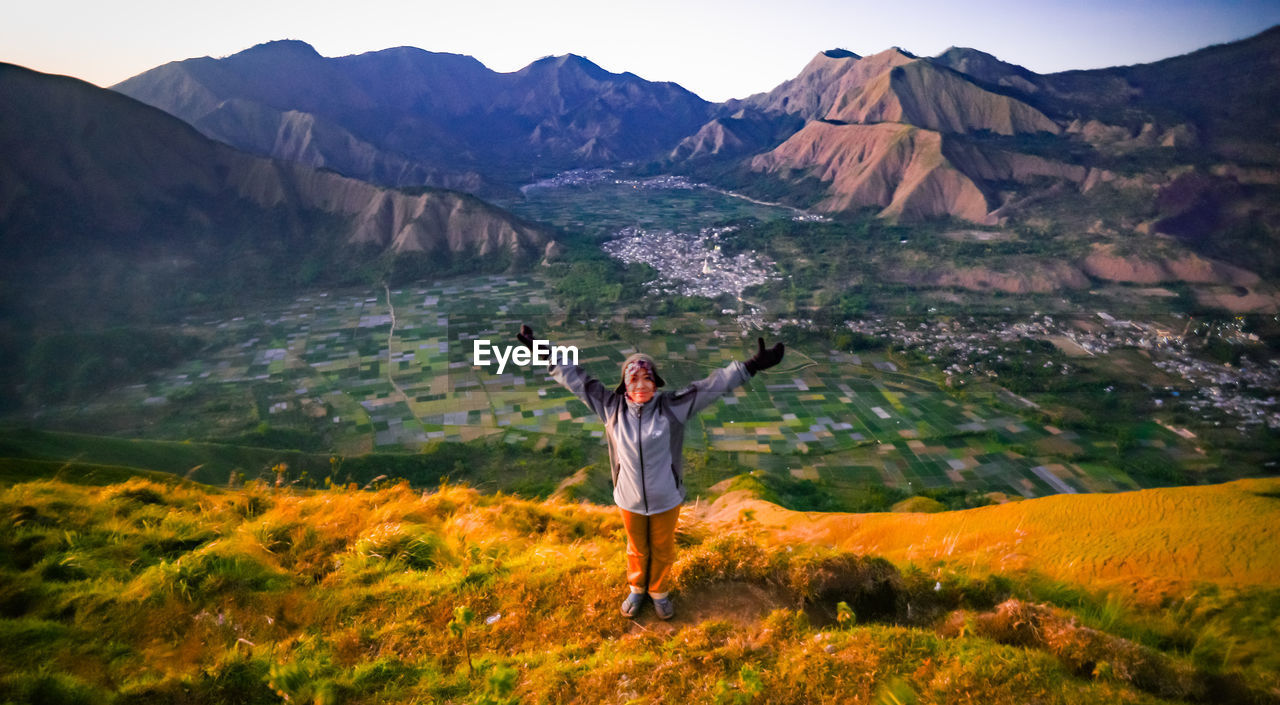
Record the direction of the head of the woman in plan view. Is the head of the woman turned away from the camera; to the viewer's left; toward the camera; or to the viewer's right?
toward the camera

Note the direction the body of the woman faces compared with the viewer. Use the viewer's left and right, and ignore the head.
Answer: facing the viewer

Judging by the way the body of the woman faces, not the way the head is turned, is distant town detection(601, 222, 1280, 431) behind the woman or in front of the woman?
behind

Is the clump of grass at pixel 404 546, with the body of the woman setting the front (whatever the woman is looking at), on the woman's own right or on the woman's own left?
on the woman's own right
